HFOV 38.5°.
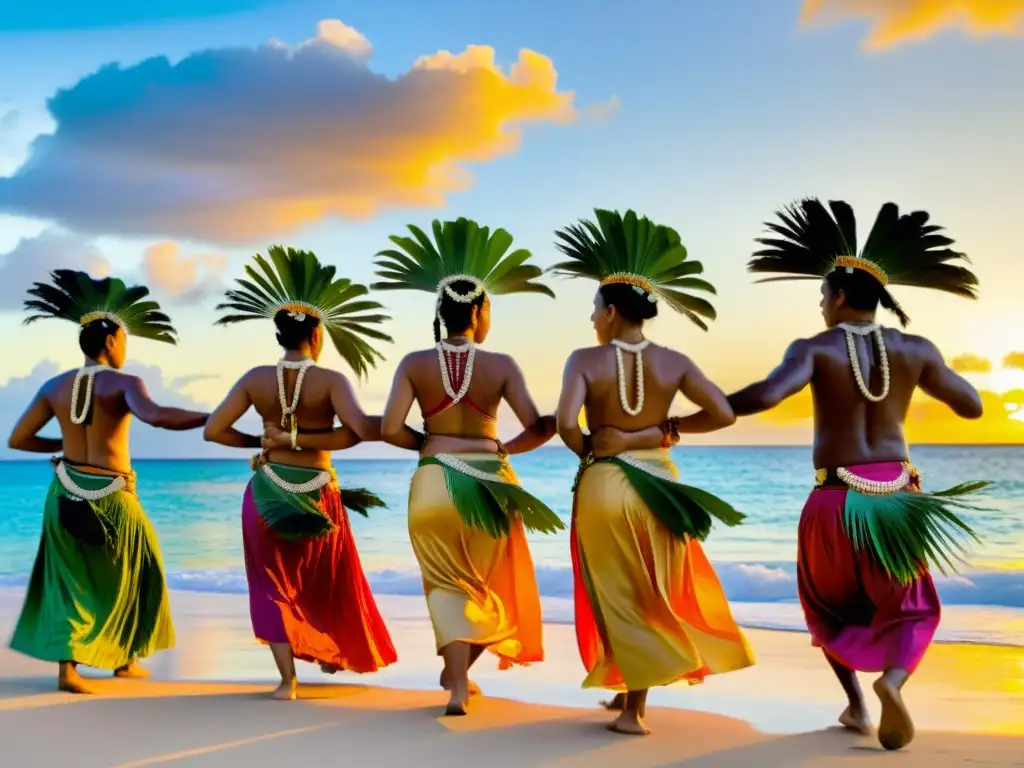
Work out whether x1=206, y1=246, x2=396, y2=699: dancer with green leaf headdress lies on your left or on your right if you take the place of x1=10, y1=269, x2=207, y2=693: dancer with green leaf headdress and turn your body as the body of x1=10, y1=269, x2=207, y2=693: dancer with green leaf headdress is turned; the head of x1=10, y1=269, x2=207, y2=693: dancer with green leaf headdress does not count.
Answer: on your right

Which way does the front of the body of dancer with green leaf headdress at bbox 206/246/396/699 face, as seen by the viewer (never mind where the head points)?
away from the camera

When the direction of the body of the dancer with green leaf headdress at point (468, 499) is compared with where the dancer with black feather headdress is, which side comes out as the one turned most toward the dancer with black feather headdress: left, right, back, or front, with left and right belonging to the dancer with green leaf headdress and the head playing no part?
right

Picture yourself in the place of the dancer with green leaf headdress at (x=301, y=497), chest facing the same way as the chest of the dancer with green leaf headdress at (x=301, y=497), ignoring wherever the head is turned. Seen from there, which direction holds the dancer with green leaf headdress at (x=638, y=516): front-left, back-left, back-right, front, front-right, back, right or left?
back-right

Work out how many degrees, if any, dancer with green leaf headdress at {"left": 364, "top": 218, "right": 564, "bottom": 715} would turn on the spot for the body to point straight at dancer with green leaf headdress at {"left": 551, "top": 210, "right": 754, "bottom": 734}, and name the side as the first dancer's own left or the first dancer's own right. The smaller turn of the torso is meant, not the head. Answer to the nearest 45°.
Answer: approximately 135° to the first dancer's own right

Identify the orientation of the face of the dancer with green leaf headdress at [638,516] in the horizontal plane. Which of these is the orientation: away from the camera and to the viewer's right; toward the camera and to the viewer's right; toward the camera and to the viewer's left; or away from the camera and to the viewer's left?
away from the camera and to the viewer's left

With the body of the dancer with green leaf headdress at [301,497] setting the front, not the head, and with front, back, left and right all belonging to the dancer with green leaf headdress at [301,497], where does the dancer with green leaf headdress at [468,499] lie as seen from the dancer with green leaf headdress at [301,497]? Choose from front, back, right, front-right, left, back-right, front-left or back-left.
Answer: back-right

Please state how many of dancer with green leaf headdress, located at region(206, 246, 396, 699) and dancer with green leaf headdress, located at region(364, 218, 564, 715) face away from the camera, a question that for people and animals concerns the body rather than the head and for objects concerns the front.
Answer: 2

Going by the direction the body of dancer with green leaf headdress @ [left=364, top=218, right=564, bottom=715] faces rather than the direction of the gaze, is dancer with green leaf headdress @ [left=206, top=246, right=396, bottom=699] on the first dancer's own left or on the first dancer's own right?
on the first dancer's own left

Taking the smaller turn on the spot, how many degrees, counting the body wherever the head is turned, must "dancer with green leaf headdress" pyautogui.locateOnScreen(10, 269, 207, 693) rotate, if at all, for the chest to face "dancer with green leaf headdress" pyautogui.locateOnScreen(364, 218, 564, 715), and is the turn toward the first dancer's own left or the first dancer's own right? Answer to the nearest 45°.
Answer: approximately 90° to the first dancer's own right

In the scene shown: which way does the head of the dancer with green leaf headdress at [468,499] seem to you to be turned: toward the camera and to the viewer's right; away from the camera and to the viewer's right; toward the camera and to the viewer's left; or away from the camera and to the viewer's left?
away from the camera and to the viewer's right

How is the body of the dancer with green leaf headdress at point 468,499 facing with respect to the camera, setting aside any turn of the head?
away from the camera
